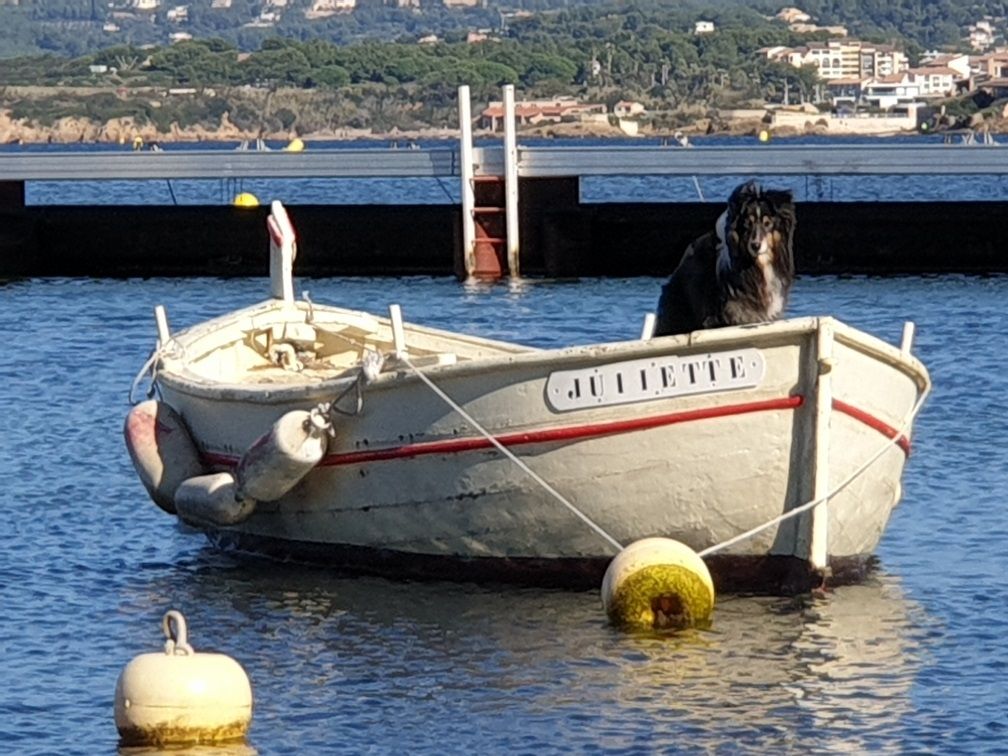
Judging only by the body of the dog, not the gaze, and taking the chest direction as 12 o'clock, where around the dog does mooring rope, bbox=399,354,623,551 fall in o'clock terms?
The mooring rope is roughly at 4 o'clock from the dog.

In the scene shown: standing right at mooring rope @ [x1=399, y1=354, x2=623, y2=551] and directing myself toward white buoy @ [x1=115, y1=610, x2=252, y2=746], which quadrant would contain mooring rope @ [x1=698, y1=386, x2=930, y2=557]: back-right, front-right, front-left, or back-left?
back-left

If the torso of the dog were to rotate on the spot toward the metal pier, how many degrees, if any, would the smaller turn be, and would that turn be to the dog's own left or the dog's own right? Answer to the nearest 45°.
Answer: approximately 135° to the dog's own left

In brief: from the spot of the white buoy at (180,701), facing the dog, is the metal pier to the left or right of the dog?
left

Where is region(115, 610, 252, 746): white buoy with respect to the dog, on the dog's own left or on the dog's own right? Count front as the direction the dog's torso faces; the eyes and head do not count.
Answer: on the dog's own right

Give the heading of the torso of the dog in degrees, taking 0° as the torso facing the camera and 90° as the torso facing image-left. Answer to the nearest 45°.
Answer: approximately 315°
